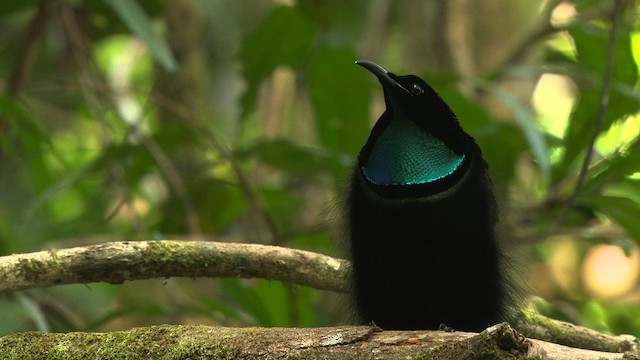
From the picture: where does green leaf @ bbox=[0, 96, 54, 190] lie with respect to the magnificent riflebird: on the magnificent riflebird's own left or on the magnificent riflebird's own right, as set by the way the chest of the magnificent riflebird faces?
on the magnificent riflebird's own right

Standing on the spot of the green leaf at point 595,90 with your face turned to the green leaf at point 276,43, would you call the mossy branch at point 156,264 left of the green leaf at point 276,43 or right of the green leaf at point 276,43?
left

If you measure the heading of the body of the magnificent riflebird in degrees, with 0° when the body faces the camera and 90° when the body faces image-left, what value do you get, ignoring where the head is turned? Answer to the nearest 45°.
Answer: approximately 45°

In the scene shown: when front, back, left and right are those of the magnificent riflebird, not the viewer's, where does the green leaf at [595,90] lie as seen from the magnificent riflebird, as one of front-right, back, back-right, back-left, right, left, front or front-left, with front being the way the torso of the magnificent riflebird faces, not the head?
back

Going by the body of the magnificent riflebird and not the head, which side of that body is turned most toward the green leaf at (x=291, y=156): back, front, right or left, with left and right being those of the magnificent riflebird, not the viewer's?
back

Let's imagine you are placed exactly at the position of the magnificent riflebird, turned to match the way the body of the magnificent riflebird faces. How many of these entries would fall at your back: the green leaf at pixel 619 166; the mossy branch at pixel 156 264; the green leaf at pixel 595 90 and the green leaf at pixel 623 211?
3

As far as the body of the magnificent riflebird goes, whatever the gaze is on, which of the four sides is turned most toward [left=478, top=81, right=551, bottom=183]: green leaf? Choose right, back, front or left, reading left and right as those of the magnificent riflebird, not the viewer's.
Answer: back
